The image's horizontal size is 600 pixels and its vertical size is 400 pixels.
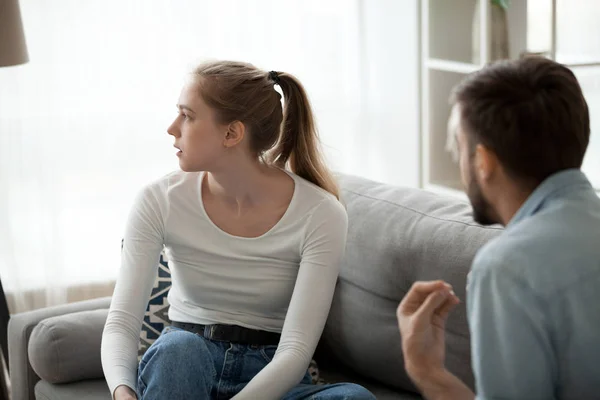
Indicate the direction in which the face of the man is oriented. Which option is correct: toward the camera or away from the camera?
away from the camera

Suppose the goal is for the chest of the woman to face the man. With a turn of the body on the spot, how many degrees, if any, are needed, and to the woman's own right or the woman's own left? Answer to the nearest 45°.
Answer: approximately 45° to the woman's own left

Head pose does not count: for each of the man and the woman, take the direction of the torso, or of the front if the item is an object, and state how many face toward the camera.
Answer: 1

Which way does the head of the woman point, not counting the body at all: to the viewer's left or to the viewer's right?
to the viewer's left

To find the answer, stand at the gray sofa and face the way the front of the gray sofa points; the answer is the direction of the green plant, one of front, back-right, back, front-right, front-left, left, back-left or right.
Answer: back

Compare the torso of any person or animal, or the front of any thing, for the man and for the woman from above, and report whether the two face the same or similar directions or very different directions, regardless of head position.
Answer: very different directions

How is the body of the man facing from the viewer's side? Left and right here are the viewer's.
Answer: facing away from the viewer and to the left of the viewer

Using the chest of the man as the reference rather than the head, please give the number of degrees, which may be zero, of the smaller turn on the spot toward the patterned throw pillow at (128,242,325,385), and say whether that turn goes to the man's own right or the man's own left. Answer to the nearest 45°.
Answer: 0° — they already face it

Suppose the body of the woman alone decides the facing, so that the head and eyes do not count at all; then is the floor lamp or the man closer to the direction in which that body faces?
the man

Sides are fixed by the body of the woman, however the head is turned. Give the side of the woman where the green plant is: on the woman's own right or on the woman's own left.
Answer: on the woman's own left

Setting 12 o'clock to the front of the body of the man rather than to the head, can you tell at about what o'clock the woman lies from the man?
The woman is roughly at 12 o'clock from the man.

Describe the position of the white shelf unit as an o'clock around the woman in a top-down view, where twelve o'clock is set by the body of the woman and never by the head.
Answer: The white shelf unit is roughly at 7 o'clock from the woman.
